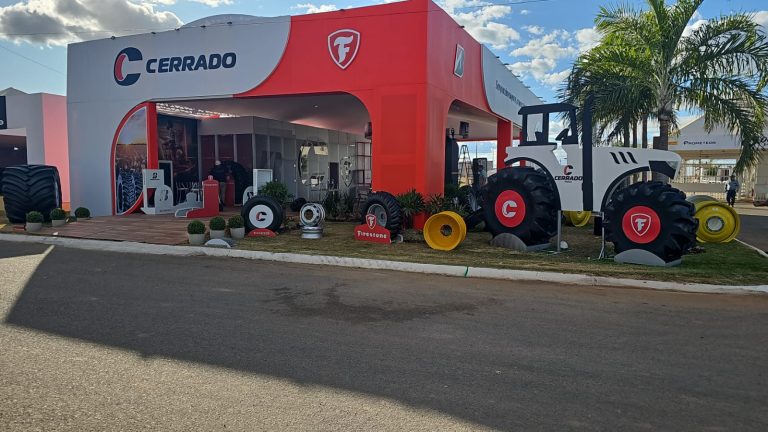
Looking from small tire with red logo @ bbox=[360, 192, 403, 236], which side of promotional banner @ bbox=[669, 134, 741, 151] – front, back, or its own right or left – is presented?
front

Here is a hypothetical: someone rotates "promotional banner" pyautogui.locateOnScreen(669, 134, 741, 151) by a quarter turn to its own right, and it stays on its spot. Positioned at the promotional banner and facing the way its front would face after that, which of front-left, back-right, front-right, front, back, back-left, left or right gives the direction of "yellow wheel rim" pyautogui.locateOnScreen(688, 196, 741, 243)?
left

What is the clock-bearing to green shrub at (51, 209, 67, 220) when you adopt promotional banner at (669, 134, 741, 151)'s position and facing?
The green shrub is roughly at 1 o'clock from the promotional banner.

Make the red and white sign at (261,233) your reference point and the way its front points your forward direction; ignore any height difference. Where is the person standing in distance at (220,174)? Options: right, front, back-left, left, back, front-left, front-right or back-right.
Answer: back

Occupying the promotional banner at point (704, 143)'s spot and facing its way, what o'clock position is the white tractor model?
The white tractor model is roughly at 12 o'clock from the promotional banner.

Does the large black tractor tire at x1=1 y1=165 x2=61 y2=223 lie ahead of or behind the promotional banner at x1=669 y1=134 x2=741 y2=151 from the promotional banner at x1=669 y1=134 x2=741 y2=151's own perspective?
ahead

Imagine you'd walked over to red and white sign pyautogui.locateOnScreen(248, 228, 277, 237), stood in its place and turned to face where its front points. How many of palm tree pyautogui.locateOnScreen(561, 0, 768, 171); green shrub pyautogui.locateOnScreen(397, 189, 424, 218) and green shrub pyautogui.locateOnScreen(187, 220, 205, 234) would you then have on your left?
2

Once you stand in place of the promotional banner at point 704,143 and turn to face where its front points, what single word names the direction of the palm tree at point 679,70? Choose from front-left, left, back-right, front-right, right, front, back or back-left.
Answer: front

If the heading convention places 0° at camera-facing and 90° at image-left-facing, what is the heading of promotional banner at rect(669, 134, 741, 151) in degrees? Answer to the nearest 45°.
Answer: approximately 0°

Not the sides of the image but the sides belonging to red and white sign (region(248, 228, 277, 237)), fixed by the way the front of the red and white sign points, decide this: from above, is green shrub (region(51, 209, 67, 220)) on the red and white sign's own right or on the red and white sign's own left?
on the red and white sign's own right

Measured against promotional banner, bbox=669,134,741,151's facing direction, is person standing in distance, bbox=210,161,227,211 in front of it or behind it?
in front

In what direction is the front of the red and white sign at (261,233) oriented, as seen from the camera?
facing the viewer

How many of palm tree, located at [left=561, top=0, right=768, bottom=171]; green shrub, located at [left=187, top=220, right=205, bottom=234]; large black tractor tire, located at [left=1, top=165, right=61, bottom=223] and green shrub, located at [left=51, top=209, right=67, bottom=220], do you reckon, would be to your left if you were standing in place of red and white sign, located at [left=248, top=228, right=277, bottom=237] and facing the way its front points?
1

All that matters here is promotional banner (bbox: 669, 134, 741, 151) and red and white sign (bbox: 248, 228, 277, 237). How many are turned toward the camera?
2
